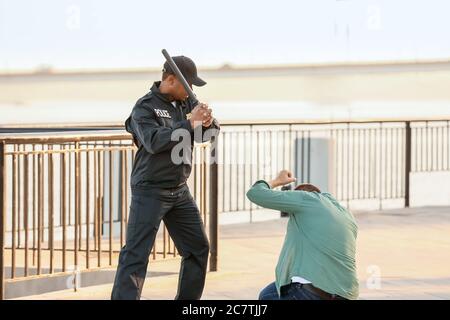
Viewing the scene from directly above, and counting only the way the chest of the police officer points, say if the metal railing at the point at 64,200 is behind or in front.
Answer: behind

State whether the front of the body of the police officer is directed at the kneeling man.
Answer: yes

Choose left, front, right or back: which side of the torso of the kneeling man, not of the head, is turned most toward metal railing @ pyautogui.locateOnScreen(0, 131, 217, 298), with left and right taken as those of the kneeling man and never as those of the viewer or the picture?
front

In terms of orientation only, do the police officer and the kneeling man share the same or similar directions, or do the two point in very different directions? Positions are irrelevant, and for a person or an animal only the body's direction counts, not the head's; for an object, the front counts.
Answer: very different directions

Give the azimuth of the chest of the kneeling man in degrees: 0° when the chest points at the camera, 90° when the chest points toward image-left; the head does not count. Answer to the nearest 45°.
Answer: approximately 135°

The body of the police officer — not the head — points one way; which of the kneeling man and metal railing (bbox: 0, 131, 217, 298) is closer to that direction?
the kneeling man

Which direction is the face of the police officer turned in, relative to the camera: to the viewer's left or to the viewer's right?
to the viewer's right

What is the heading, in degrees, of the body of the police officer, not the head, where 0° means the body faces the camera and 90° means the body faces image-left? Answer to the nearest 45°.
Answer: approximately 315°
